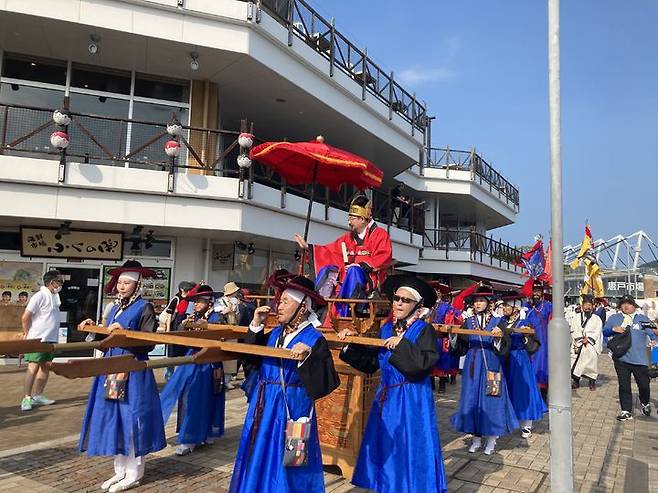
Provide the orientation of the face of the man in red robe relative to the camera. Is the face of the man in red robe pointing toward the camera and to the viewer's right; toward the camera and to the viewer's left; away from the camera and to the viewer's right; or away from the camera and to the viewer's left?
toward the camera and to the viewer's left

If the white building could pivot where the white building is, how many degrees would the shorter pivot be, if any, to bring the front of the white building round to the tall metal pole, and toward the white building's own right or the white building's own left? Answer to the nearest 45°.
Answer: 0° — it already faces it

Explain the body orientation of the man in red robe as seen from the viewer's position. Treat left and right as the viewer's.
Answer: facing the viewer and to the left of the viewer

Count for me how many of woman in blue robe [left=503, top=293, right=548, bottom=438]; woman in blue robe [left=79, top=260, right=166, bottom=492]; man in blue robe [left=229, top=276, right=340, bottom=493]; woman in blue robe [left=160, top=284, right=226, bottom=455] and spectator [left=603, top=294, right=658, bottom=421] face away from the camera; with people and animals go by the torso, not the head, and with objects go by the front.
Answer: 0

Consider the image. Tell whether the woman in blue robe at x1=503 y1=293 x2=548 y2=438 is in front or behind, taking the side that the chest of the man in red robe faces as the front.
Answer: behind

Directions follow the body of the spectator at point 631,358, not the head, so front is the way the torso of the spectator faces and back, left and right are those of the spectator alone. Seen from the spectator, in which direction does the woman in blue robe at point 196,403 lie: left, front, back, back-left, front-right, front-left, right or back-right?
front-right

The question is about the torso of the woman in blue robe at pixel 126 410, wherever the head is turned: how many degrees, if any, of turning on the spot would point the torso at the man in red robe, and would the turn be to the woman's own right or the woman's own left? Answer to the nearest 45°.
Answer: approximately 135° to the woman's own left

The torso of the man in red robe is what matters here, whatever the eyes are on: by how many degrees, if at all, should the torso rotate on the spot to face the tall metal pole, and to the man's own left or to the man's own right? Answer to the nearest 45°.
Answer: approximately 90° to the man's own left

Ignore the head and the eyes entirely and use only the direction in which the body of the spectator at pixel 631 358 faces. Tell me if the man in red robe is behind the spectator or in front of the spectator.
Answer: in front

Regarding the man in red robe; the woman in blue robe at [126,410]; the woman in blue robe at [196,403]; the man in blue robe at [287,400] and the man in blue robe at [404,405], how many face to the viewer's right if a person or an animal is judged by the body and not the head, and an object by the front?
0

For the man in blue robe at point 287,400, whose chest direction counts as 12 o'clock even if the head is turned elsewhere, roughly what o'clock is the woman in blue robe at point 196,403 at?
the woman in blue robe at point 196,403 is roughly at 4 o'clock from the man in blue robe at point 287,400.

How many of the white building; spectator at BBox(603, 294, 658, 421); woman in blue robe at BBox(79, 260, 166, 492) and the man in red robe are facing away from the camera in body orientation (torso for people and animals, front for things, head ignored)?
0

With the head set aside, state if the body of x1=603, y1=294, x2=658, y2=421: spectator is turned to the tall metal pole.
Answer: yes

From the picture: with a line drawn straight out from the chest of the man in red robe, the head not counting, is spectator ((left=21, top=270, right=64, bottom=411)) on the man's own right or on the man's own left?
on the man's own right
